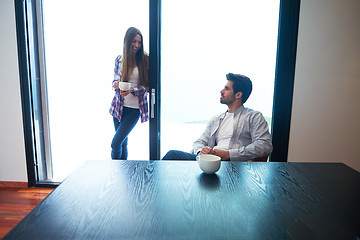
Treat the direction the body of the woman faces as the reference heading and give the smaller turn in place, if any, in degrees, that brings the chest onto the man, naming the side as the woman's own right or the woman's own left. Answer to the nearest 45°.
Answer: approximately 45° to the woman's own left

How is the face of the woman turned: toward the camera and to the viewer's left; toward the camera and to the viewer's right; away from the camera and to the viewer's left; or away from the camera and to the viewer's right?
toward the camera and to the viewer's right

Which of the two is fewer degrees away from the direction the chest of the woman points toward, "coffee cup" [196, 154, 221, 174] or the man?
the coffee cup

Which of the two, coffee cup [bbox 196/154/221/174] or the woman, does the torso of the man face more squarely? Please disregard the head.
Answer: the coffee cup

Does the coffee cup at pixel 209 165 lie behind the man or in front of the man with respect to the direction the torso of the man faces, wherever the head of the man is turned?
in front

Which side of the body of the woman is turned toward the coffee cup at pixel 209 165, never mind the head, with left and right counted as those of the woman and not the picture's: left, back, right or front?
front

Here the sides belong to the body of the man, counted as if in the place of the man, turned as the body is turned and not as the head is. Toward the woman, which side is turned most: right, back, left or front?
right

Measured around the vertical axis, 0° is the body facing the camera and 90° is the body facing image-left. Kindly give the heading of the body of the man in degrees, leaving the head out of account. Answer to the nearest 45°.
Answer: approximately 45°

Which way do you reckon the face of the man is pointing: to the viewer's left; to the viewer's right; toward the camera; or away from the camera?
to the viewer's left

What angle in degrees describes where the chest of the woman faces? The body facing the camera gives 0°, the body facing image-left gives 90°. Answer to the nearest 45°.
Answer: approximately 0°

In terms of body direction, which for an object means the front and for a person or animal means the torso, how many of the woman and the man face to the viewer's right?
0
